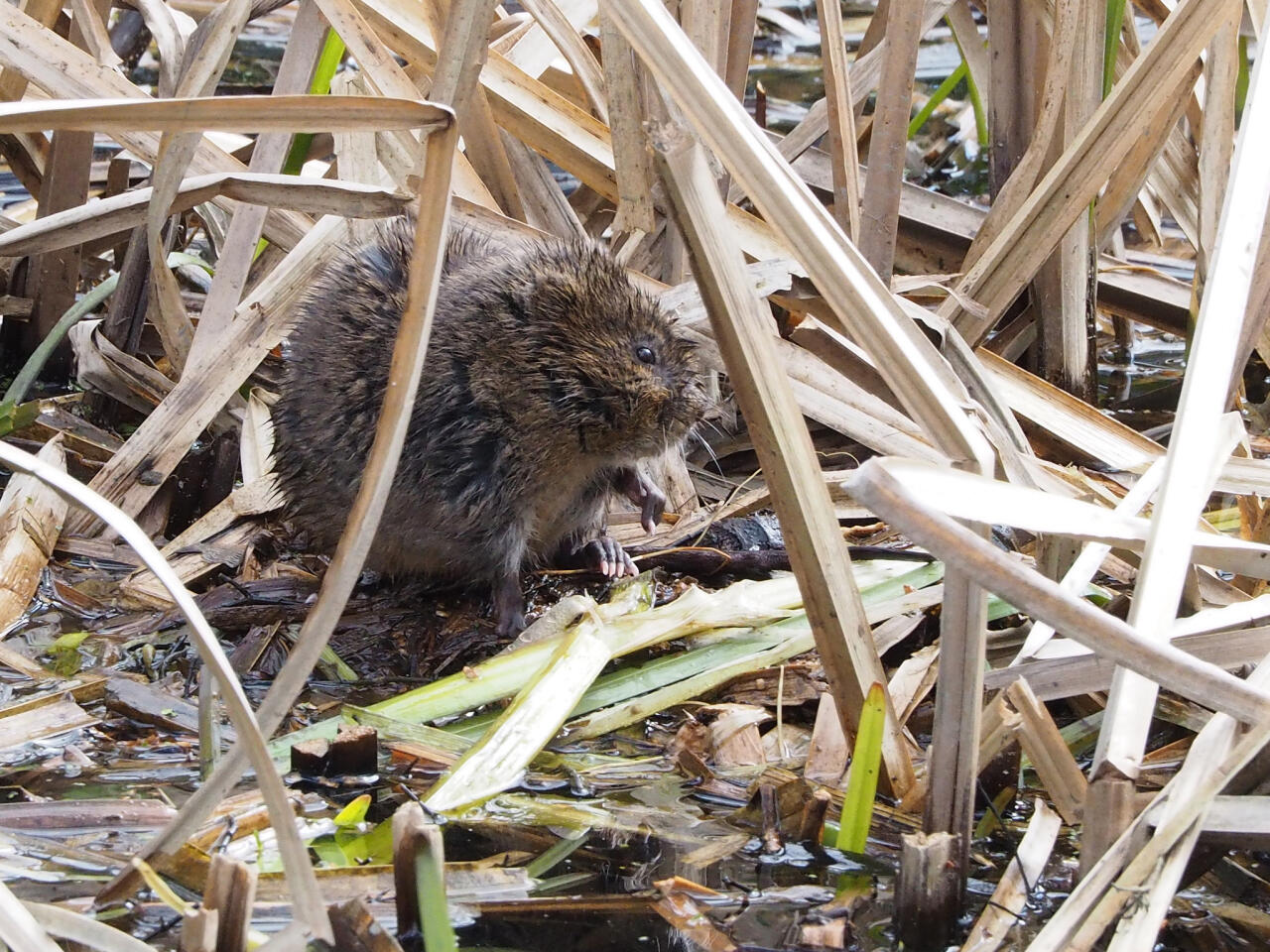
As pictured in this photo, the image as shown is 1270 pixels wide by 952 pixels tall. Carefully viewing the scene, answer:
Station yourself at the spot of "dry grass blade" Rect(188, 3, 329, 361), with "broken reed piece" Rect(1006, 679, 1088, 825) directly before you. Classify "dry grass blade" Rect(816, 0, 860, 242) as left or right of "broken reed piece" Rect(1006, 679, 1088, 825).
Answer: left

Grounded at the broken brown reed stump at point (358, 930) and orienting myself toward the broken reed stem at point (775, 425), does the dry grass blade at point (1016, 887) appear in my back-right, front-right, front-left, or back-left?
front-right

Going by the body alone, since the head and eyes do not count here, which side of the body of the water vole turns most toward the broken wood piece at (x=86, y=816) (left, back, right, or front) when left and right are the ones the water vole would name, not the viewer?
right

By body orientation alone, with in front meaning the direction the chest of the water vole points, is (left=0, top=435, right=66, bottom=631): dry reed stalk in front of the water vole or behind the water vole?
behind

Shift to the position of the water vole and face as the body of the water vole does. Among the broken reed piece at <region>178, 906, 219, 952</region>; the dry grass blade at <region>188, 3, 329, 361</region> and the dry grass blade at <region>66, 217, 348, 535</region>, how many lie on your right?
1

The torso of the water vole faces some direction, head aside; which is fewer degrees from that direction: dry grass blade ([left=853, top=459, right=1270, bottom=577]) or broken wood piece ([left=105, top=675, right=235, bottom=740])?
the dry grass blade

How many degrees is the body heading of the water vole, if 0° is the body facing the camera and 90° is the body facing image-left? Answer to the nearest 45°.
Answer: approximately 270°

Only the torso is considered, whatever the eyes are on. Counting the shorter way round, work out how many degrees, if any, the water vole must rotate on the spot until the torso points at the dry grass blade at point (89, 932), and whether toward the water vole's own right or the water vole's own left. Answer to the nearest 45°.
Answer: approximately 90° to the water vole's own right

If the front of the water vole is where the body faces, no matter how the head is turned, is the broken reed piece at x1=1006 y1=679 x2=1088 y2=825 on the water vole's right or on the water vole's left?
on the water vole's right

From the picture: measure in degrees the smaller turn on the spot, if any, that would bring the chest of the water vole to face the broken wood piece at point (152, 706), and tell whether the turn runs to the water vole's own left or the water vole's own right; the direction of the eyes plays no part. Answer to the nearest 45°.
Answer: approximately 135° to the water vole's own right

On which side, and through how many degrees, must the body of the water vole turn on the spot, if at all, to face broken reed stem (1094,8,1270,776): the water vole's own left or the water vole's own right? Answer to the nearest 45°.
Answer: approximately 45° to the water vole's own right

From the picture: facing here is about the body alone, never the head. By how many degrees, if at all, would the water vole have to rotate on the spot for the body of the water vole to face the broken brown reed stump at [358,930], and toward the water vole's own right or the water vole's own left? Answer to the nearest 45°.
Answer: approximately 90° to the water vole's own right

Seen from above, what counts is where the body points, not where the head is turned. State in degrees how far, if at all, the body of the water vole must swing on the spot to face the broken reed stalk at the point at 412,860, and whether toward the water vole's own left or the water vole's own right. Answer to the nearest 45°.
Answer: approximately 90° to the water vole's own right
